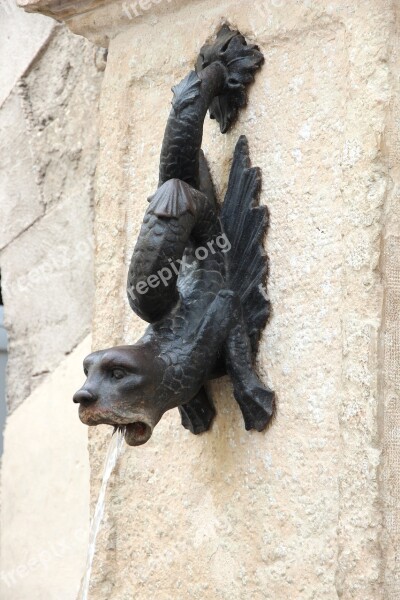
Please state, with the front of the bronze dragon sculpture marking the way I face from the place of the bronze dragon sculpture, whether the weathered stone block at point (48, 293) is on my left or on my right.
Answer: on my right

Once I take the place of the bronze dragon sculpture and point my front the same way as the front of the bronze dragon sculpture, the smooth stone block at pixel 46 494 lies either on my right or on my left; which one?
on my right

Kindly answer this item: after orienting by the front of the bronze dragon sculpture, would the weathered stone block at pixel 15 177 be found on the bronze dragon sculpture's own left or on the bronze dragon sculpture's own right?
on the bronze dragon sculpture's own right

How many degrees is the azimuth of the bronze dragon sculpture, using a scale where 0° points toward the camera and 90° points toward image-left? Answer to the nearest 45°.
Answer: approximately 45°
